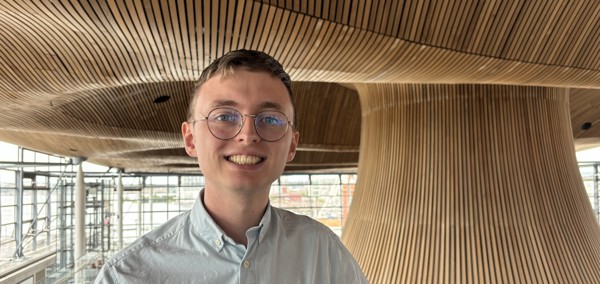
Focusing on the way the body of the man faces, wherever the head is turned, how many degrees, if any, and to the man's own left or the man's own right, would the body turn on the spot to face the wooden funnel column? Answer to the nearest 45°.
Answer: approximately 135° to the man's own left

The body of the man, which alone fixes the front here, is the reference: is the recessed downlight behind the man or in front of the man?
behind

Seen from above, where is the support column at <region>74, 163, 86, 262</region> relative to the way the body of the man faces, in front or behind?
behind

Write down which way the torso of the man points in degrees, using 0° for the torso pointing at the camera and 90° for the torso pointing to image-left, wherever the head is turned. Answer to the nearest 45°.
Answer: approximately 0°

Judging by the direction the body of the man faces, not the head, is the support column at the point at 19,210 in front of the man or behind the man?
behind
